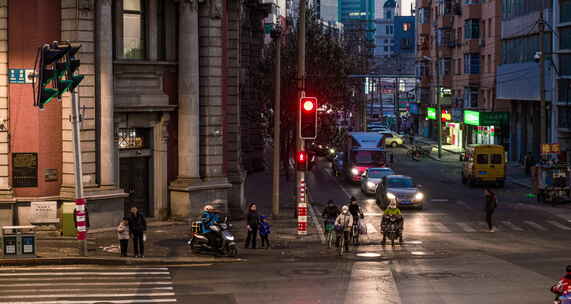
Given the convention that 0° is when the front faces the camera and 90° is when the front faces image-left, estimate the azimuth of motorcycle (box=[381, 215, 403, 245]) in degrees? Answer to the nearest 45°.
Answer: approximately 0°

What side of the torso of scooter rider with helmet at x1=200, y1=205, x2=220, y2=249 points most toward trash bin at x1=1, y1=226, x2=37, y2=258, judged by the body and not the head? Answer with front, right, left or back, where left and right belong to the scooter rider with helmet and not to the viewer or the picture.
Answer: back

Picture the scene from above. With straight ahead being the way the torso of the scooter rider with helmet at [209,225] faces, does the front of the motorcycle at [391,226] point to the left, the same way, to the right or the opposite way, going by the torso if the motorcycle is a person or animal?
to the right

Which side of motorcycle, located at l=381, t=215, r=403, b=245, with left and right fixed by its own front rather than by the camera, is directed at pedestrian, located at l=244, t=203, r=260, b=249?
right

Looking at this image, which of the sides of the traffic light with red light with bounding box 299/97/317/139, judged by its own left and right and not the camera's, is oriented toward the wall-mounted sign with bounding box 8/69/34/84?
right

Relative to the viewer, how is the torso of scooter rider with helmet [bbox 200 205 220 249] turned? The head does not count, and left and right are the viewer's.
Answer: facing to the right of the viewer
